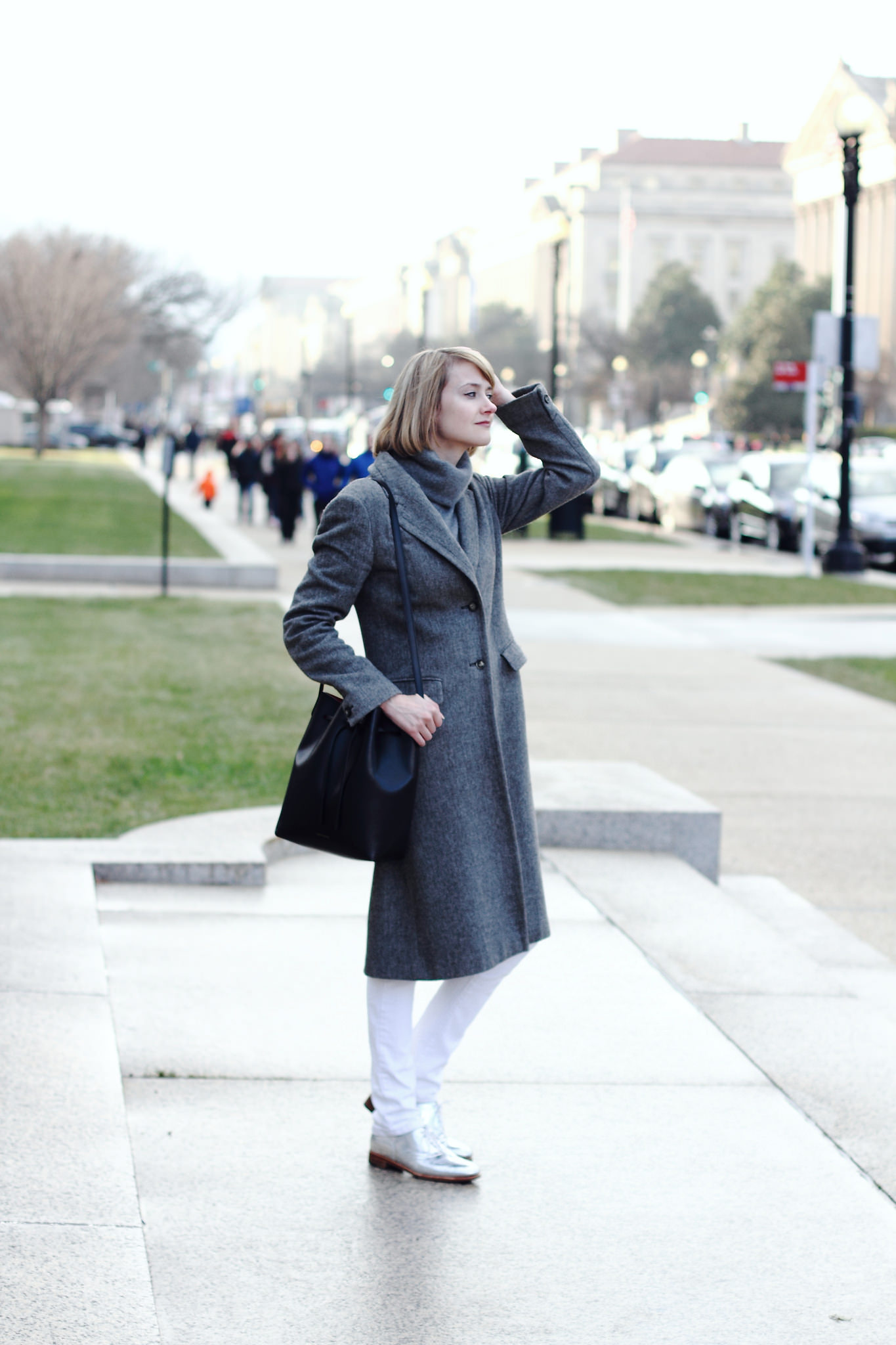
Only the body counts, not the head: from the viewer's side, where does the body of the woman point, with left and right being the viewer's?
facing the viewer and to the right of the viewer

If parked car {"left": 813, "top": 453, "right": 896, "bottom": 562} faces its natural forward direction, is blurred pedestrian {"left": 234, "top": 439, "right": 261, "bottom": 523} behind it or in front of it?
behind

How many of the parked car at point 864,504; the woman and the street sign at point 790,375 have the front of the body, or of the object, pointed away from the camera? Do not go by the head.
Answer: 0

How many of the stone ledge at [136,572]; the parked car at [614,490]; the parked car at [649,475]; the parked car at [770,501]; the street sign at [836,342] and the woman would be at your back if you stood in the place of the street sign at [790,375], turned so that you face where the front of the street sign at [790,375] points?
3

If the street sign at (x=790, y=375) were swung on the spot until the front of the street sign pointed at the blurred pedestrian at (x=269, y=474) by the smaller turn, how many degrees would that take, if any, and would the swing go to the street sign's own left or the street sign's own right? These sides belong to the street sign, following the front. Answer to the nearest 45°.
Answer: approximately 135° to the street sign's own right

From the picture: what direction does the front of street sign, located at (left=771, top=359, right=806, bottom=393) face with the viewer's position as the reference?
facing the viewer

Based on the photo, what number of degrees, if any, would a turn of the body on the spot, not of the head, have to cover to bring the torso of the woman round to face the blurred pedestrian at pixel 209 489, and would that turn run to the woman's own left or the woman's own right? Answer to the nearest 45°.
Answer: approximately 135° to the woman's own left

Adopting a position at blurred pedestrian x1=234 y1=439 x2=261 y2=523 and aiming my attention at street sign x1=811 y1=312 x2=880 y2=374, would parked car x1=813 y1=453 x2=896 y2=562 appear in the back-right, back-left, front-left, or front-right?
front-left

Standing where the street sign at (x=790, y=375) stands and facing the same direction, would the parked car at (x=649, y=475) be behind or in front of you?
behind

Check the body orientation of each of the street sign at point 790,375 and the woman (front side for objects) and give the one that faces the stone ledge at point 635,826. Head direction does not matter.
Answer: the street sign

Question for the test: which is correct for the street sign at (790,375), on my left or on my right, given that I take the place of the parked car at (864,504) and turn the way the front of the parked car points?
on my right

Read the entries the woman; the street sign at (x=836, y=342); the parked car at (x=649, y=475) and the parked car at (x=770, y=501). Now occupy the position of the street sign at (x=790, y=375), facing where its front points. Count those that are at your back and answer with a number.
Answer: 2

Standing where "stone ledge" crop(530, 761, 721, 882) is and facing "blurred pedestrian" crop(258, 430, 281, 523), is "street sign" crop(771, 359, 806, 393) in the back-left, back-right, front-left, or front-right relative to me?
front-right
